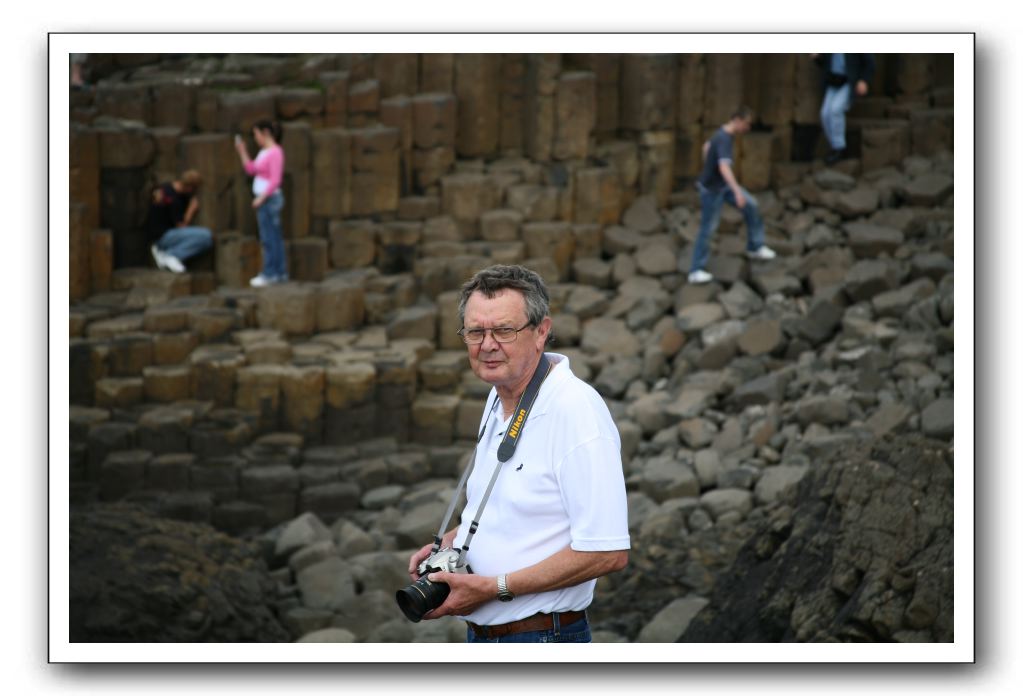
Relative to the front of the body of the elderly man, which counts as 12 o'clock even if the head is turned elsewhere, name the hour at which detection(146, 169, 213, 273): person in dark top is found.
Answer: The person in dark top is roughly at 4 o'clock from the elderly man.

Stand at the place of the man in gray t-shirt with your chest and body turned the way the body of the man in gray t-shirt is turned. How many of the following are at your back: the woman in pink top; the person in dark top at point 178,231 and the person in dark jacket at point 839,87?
2

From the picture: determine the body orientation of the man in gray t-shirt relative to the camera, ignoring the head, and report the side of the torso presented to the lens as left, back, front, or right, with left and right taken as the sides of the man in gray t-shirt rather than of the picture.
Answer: right

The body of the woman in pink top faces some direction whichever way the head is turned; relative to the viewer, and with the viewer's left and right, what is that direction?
facing to the left of the viewer

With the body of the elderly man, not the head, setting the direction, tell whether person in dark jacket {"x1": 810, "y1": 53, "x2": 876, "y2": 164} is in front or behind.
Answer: behind

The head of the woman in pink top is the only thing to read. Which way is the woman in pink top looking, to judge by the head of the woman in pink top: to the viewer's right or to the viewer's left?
to the viewer's left

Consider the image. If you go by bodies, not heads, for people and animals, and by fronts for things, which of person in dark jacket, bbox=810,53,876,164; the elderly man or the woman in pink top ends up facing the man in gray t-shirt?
the person in dark jacket

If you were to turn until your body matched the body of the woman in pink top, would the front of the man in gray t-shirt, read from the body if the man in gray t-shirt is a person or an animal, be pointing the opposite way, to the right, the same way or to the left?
the opposite way

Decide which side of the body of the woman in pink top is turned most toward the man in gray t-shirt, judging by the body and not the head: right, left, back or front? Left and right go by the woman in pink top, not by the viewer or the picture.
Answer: back
